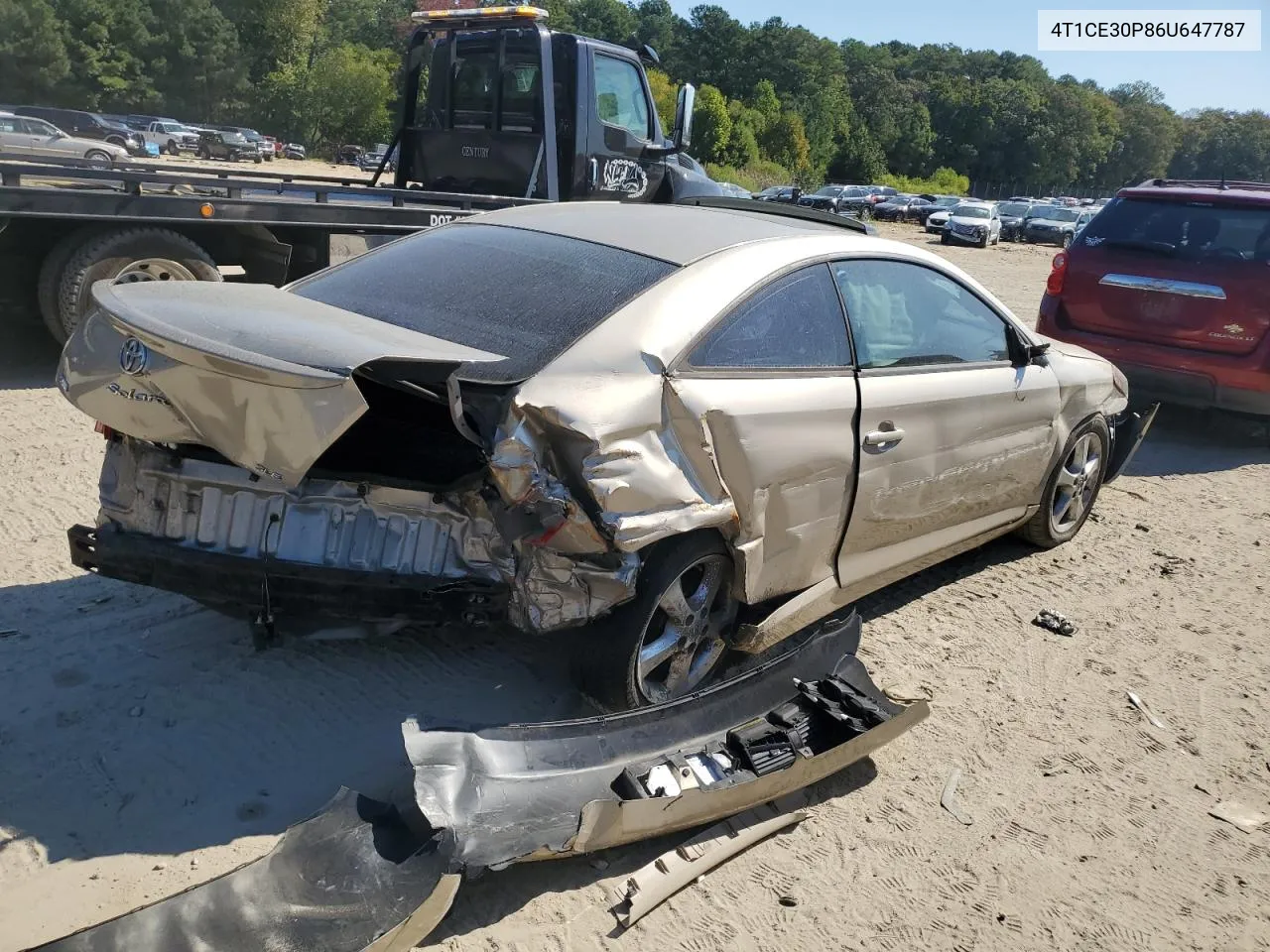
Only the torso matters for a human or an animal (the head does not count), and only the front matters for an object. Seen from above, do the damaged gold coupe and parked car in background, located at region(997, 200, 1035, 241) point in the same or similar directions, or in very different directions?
very different directions

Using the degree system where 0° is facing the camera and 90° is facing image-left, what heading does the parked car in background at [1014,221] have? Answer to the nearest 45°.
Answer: approximately 45°

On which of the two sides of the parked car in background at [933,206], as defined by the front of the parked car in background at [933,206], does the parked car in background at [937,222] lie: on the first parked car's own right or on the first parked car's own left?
on the first parked car's own left

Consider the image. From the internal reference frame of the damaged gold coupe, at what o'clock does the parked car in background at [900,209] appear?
The parked car in background is roughly at 11 o'clock from the damaged gold coupe.

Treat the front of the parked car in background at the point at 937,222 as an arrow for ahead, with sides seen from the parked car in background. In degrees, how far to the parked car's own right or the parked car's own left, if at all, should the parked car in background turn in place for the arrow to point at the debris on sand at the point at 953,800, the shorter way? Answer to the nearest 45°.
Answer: approximately 45° to the parked car's own left

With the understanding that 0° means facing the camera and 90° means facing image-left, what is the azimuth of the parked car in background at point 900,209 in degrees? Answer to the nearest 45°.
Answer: approximately 45°

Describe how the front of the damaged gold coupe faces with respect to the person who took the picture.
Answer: facing away from the viewer and to the right of the viewer
